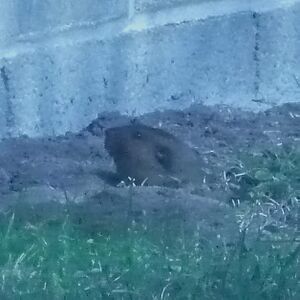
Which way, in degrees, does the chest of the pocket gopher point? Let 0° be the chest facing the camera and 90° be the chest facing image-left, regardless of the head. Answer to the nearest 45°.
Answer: approximately 90°
